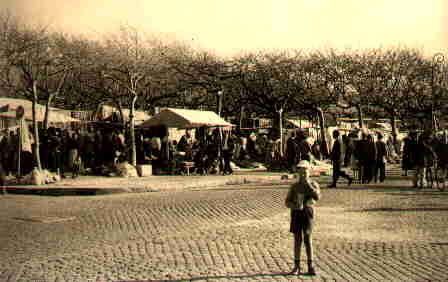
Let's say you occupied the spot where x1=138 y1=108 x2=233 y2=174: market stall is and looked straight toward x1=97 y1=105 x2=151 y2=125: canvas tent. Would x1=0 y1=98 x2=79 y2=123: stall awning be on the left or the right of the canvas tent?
left

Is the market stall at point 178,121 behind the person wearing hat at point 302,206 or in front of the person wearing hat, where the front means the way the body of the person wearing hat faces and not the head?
behind

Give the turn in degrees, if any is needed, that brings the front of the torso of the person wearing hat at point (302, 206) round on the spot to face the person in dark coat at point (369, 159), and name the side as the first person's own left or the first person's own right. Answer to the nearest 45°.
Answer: approximately 180°

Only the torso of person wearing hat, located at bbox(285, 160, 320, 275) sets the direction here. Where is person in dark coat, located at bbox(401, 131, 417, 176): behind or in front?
behind

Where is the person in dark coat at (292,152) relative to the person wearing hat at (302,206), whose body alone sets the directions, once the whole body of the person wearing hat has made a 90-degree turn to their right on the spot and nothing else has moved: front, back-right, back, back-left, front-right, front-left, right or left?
right

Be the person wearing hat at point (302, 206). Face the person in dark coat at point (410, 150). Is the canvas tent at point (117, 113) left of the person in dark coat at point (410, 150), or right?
left

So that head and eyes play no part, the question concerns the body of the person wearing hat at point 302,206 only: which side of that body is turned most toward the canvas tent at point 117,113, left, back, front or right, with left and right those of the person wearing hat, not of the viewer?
back

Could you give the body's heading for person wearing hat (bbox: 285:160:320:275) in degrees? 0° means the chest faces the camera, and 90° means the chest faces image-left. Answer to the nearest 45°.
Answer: approximately 0°

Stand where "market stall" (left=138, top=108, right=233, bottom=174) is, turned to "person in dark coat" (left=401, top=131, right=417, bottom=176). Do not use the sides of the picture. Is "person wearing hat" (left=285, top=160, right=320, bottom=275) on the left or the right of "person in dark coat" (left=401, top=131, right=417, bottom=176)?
right
